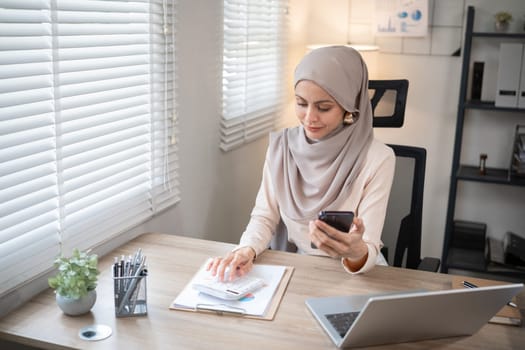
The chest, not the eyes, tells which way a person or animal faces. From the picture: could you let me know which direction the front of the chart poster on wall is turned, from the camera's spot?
facing the viewer

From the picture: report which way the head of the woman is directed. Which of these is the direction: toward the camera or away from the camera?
toward the camera

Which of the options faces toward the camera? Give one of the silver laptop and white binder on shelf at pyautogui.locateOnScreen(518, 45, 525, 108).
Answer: the white binder on shelf

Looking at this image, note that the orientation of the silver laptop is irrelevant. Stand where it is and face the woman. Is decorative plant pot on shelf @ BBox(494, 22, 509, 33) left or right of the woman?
right

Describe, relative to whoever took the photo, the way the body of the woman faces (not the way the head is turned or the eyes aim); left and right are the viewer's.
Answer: facing the viewer and to the left of the viewer

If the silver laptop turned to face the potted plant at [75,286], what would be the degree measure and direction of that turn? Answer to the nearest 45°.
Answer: approximately 45° to its left

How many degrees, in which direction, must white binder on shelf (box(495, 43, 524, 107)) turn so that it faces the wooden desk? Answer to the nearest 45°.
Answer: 0° — it already faces it

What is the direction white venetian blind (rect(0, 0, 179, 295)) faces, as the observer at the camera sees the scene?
facing the viewer and to the right of the viewer

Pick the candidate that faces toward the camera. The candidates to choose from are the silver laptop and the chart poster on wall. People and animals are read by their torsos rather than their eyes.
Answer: the chart poster on wall

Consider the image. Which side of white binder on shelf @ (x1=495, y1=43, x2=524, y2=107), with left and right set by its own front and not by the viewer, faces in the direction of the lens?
front

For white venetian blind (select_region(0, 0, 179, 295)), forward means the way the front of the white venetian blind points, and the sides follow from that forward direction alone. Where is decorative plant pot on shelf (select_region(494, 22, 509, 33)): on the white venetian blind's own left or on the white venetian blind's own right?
on the white venetian blind's own left

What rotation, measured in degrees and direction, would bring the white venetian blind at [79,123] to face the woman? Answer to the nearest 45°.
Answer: approximately 45° to its left
